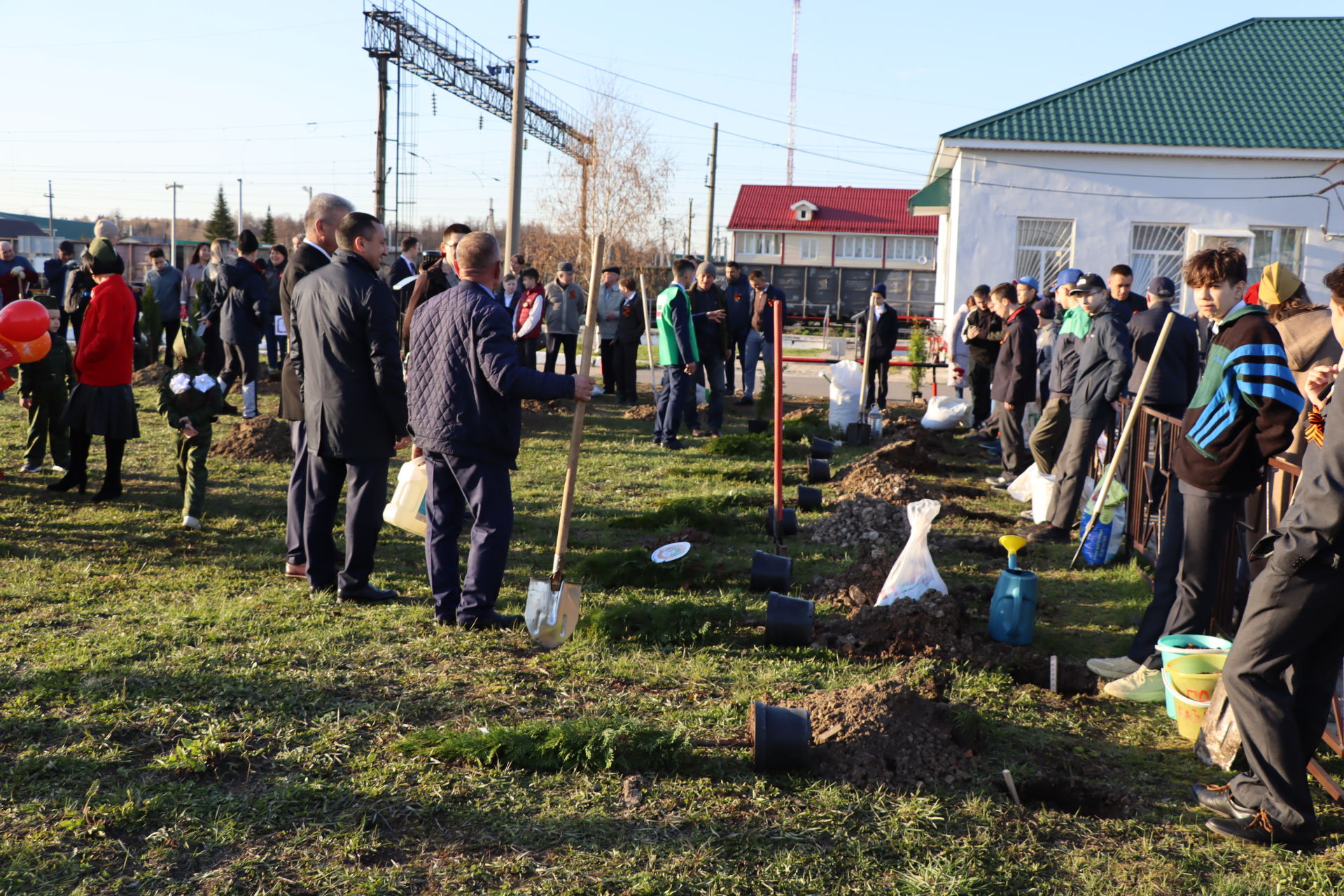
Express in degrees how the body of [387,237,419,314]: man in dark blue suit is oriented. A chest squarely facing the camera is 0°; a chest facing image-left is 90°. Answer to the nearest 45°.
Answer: approximately 315°

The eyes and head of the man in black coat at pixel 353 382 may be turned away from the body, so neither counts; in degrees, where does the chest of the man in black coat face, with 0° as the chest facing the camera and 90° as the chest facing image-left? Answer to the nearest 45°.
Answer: approximately 225°

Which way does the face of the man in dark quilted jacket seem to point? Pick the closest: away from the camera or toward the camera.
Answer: away from the camera

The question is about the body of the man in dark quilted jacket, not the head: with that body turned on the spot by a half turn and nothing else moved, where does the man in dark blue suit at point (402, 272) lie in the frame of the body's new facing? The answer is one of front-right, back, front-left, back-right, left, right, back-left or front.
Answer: back-right

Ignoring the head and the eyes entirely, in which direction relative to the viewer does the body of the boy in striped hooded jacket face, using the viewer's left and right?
facing the viewer and to the left of the viewer

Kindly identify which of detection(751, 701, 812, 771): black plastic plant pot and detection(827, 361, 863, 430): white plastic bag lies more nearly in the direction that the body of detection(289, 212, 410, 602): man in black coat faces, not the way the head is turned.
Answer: the white plastic bag

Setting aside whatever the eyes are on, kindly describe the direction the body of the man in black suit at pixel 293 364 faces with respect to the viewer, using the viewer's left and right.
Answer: facing to the right of the viewer

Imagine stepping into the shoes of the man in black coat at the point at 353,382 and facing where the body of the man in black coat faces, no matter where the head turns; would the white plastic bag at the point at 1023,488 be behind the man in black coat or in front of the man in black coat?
in front
